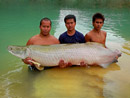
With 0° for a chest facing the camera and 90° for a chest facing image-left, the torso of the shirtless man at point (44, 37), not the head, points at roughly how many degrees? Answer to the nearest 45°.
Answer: approximately 0°

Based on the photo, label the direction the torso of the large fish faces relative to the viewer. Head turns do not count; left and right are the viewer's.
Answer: facing to the left of the viewer

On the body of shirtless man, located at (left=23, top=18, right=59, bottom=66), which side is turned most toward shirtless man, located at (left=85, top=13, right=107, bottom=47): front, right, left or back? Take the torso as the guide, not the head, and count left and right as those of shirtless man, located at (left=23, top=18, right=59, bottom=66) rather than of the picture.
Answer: left
